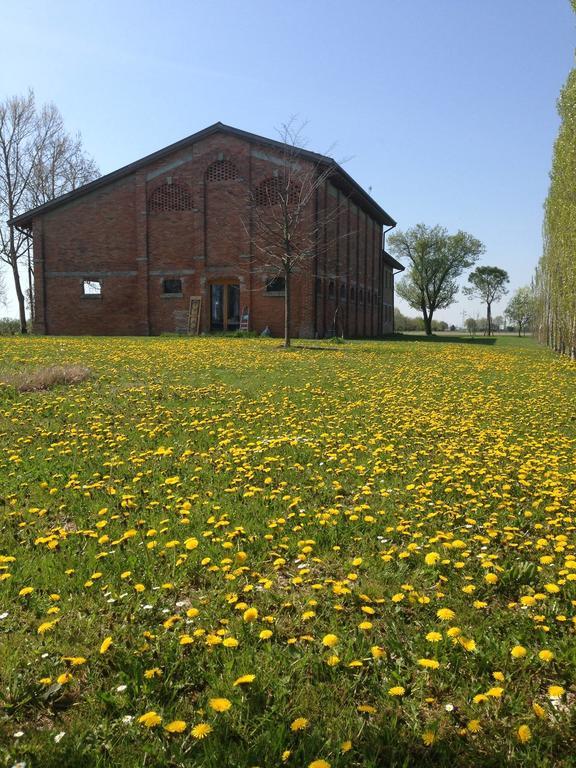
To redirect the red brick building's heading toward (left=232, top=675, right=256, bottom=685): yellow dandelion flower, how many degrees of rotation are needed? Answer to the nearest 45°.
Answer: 0° — it already faces it

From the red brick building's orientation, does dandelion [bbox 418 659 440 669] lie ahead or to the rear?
ahead

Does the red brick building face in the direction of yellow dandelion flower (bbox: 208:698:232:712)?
yes

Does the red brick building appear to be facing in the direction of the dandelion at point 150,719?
yes

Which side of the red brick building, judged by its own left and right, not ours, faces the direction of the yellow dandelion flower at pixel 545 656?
front

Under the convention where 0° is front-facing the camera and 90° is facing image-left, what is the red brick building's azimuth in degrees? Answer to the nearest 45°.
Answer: approximately 0°

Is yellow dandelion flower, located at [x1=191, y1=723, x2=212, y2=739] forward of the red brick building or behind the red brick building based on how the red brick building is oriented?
forward

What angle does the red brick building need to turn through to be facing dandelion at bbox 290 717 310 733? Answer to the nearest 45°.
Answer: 0° — it already faces it

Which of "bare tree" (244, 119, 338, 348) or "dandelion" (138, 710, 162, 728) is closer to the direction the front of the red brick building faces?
the dandelion

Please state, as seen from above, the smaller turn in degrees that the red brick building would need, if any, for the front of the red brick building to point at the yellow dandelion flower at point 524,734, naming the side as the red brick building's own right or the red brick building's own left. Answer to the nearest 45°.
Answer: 0° — it already faces it
